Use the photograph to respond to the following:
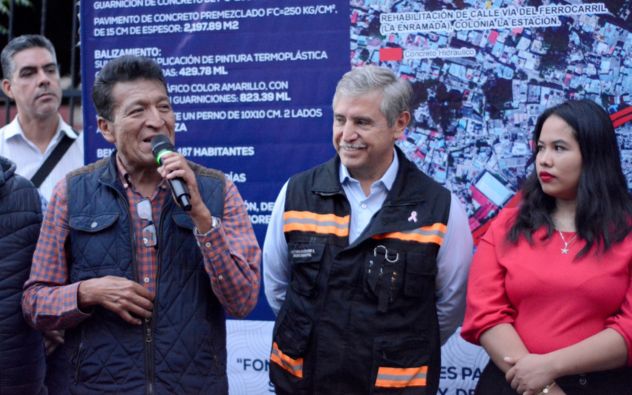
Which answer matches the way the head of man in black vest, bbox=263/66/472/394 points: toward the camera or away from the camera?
toward the camera

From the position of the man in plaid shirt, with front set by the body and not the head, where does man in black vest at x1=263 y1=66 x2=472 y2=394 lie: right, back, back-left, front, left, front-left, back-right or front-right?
left

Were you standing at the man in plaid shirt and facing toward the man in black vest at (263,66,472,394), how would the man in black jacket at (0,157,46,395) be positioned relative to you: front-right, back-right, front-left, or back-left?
back-left

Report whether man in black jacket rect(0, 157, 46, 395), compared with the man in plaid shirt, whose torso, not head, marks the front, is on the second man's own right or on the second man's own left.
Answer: on the second man's own right

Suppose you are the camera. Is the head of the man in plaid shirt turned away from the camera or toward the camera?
toward the camera

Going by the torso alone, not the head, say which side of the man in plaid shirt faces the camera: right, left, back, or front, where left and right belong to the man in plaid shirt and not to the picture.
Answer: front
